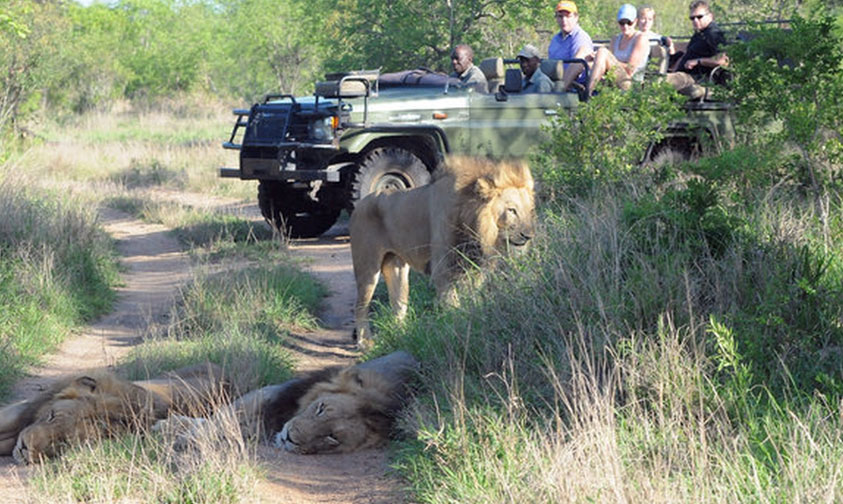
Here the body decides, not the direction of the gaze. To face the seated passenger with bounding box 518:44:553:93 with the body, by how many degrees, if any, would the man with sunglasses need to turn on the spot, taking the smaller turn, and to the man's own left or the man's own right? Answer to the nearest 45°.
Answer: approximately 45° to the man's own right

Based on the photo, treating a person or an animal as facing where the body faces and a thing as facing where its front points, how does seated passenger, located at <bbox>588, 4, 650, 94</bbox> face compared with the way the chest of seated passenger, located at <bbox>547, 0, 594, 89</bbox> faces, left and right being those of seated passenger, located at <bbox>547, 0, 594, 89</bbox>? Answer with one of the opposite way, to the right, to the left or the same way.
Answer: the same way

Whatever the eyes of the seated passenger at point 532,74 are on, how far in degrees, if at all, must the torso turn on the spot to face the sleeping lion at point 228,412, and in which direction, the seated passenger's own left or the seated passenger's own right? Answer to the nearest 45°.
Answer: approximately 45° to the seated passenger's own left

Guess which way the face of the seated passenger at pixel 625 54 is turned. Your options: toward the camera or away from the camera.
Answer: toward the camera

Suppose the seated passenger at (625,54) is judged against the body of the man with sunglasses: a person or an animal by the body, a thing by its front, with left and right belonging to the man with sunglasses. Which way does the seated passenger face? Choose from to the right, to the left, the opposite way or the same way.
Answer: the same way

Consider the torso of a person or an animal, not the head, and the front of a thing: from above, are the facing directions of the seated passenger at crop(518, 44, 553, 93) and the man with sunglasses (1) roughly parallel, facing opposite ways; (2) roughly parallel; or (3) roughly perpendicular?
roughly parallel

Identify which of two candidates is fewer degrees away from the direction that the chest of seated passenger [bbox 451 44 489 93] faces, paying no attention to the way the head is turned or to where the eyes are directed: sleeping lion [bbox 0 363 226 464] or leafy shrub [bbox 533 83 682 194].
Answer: the sleeping lion

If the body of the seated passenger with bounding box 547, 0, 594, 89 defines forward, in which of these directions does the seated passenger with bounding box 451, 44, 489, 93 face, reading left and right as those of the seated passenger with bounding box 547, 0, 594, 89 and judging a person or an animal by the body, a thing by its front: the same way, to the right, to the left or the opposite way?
the same way

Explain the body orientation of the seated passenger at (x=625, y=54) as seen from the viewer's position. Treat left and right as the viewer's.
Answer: facing the viewer and to the left of the viewer

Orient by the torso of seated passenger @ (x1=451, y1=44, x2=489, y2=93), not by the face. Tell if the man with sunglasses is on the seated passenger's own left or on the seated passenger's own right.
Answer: on the seated passenger's own left

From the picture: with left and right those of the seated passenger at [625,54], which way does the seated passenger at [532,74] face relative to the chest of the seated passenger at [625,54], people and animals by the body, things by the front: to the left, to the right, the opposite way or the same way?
the same way

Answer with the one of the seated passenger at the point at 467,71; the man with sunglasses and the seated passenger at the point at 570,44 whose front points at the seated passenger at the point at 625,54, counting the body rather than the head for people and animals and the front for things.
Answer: the man with sunglasses

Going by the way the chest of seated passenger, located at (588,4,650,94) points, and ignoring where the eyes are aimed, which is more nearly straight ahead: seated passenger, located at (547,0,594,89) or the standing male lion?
the standing male lion

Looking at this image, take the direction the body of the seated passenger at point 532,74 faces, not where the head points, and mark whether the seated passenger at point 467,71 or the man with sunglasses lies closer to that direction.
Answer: the seated passenger

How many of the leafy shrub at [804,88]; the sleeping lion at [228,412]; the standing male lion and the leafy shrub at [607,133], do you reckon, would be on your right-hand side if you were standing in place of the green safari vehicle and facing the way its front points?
0

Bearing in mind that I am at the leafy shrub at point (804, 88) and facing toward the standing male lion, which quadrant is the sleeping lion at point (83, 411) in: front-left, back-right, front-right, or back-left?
front-left

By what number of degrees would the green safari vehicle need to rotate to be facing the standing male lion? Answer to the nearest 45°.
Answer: approximately 45° to its left

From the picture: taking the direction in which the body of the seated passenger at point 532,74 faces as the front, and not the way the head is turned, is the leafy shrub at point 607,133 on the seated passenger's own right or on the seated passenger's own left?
on the seated passenger's own left

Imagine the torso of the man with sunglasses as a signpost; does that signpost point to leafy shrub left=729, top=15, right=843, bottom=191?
no

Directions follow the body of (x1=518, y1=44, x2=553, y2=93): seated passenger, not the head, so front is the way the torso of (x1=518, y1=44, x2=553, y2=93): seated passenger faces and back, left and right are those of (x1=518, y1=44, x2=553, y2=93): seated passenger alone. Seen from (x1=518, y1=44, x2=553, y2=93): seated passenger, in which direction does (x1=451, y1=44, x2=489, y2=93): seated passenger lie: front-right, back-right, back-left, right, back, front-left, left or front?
front-right

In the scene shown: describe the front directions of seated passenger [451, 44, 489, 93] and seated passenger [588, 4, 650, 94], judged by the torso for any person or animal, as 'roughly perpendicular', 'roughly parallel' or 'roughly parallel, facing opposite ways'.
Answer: roughly parallel

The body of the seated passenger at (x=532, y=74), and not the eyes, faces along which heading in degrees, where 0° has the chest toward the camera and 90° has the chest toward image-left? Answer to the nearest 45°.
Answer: approximately 45°

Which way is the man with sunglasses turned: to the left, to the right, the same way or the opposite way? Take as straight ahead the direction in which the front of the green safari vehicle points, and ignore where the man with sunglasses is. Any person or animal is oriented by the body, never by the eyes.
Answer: the same way
